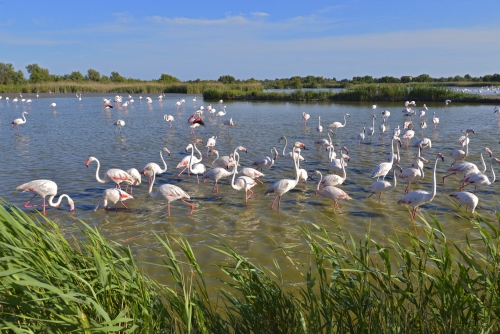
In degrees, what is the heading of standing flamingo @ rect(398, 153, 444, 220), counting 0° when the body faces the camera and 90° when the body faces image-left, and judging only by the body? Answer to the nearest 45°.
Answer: approximately 270°

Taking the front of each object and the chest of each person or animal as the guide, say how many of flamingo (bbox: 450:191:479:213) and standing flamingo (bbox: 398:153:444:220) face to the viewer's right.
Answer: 2

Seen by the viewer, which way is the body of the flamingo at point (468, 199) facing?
to the viewer's right

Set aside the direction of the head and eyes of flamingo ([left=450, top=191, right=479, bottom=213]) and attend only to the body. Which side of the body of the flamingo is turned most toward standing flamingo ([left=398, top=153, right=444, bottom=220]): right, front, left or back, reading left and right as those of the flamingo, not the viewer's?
back

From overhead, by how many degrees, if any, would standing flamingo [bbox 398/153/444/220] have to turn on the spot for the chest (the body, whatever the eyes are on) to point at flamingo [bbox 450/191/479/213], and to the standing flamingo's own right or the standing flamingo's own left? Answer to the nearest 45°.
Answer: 0° — it already faces it
